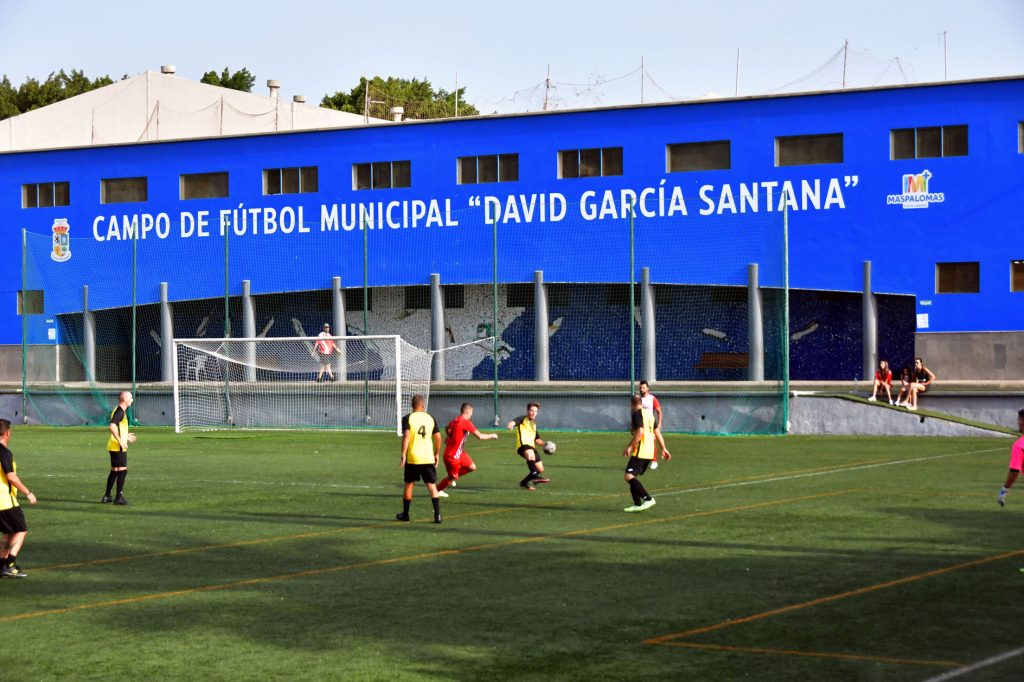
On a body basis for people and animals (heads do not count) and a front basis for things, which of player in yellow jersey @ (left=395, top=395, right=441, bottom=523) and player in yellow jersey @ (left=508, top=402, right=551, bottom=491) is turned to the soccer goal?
player in yellow jersey @ (left=395, top=395, right=441, bottom=523)

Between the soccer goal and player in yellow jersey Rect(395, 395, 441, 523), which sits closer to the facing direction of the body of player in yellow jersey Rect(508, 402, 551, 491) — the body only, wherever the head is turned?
the player in yellow jersey

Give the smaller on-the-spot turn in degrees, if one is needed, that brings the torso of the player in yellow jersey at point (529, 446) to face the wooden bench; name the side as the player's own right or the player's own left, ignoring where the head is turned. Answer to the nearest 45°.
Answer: approximately 135° to the player's own left

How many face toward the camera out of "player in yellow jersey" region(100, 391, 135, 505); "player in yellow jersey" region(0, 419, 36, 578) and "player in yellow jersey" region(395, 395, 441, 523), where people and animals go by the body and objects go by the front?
0

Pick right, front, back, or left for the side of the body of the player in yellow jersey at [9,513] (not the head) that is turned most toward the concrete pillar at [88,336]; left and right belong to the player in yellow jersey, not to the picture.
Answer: left

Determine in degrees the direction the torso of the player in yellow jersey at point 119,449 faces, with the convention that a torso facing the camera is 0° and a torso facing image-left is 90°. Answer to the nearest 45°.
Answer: approximately 270°

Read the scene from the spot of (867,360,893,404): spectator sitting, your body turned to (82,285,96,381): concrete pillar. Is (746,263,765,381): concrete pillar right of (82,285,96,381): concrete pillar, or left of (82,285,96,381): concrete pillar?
right

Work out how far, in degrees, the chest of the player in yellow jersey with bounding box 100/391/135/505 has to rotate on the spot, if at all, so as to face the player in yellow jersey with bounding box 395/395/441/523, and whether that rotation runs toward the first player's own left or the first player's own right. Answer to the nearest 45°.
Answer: approximately 45° to the first player's own right

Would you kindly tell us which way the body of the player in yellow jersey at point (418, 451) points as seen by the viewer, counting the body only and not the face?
away from the camera

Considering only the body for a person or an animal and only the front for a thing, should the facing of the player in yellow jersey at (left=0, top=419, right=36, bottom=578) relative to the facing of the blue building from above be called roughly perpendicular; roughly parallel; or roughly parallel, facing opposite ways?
roughly perpendicular

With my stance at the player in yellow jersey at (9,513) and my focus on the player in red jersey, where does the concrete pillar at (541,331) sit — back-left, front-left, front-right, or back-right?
front-left

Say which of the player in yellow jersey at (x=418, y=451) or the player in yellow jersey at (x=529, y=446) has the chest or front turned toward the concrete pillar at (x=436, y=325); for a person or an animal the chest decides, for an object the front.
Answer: the player in yellow jersey at (x=418, y=451)

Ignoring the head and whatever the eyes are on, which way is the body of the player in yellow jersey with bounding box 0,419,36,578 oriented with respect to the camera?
to the viewer's right

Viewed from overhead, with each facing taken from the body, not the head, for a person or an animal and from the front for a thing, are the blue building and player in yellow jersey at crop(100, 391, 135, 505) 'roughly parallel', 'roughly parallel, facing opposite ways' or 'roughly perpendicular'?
roughly perpendicular

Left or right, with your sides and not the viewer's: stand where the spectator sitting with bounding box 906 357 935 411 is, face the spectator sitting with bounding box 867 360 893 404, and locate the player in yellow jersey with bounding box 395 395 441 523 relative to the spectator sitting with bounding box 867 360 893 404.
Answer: left

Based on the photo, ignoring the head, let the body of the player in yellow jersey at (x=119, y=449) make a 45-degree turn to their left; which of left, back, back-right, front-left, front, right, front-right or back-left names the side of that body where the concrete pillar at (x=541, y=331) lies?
front

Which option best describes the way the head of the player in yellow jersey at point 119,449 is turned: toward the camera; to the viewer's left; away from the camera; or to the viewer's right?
to the viewer's right

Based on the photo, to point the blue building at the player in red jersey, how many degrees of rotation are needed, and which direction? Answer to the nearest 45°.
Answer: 0° — it already faces them
